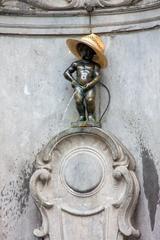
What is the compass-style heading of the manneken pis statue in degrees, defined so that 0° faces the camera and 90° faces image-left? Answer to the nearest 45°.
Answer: approximately 0°
